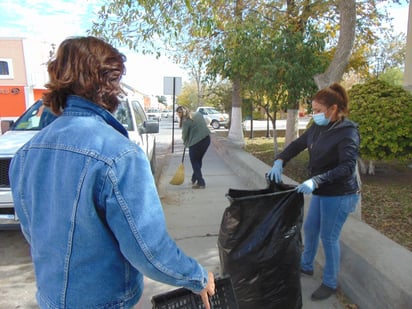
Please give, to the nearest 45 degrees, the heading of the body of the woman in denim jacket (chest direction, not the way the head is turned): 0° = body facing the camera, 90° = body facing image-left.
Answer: approximately 225°

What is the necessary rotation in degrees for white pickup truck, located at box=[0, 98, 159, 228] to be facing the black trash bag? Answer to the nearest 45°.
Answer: approximately 90° to its left

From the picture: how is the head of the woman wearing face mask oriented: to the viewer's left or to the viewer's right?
to the viewer's left

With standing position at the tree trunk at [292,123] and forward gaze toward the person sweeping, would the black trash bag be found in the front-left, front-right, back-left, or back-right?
front-left

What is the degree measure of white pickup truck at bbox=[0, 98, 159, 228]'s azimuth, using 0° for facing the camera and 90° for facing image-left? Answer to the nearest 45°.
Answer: approximately 45°

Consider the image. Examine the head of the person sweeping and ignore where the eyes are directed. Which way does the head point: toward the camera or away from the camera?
toward the camera

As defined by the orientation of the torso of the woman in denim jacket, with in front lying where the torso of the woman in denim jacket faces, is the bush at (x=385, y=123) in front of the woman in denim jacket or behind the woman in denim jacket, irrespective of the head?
in front

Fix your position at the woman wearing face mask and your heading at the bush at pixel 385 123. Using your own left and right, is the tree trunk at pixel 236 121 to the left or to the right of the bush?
left

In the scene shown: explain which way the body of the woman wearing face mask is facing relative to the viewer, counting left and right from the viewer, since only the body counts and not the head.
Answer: facing the viewer and to the left of the viewer

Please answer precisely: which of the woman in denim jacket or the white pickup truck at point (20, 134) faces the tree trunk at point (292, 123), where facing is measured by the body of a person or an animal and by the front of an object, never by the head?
the woman in denim jacket

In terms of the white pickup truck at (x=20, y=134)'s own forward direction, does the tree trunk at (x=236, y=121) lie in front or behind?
behind

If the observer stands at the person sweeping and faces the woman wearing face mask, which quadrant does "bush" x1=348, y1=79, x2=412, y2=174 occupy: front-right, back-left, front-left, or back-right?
front-left

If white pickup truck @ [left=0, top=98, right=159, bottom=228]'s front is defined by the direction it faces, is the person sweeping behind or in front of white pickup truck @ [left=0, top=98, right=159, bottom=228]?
behind

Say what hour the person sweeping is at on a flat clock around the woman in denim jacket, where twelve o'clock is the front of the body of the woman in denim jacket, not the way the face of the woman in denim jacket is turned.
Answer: The person sweeping is roughly at 11 o'clock from the woman in denim jacket.

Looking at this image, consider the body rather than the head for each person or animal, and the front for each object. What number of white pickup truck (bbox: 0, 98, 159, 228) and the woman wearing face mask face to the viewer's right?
0

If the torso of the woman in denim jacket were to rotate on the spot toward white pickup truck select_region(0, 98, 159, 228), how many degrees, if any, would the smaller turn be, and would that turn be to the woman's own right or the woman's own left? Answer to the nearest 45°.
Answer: approximately 45° to the woman's own left

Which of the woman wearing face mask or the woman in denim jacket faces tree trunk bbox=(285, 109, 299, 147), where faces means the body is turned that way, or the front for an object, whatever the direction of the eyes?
the woman in denim jacket

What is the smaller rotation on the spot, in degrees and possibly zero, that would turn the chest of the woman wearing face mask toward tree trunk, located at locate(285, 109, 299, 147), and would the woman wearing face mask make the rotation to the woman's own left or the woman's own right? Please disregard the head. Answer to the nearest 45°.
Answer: approximately 135° to the woman's own right

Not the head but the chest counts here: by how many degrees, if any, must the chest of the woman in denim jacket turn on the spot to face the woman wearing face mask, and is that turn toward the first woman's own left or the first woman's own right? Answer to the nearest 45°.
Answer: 0° — they already face them
